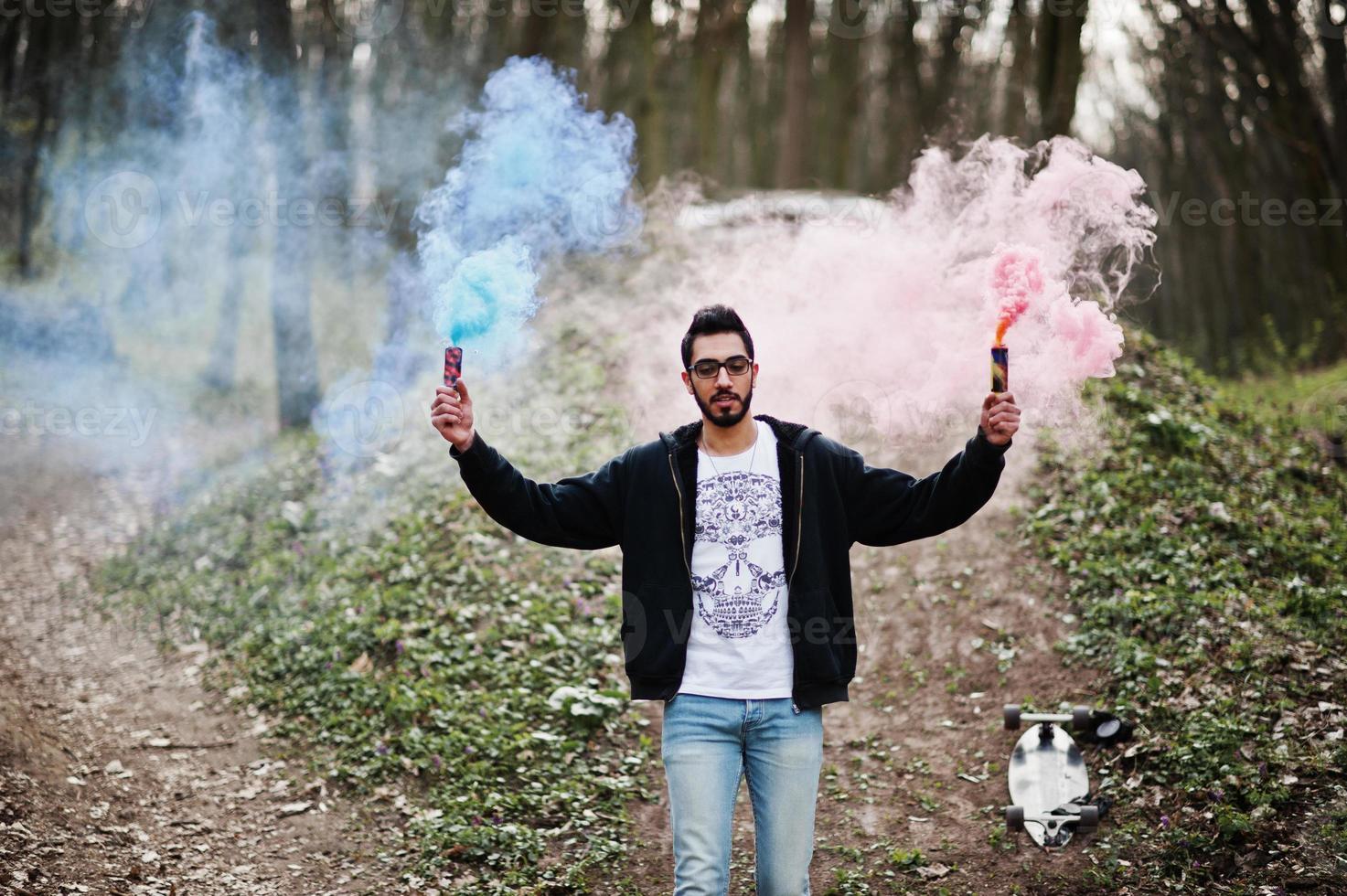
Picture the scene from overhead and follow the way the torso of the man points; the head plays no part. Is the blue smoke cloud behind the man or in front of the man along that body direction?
behind

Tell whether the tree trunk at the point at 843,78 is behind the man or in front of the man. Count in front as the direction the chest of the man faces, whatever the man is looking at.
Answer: behind

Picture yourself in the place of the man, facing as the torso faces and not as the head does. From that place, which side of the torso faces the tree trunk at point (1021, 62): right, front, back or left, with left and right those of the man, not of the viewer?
back

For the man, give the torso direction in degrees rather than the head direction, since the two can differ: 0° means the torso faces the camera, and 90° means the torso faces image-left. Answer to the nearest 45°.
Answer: approximately 0°

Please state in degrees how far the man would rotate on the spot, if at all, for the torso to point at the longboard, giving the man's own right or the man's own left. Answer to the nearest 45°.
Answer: approximately 135° to the man's own left

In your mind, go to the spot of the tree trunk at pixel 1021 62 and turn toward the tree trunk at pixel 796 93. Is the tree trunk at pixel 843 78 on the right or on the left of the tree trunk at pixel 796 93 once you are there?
right
